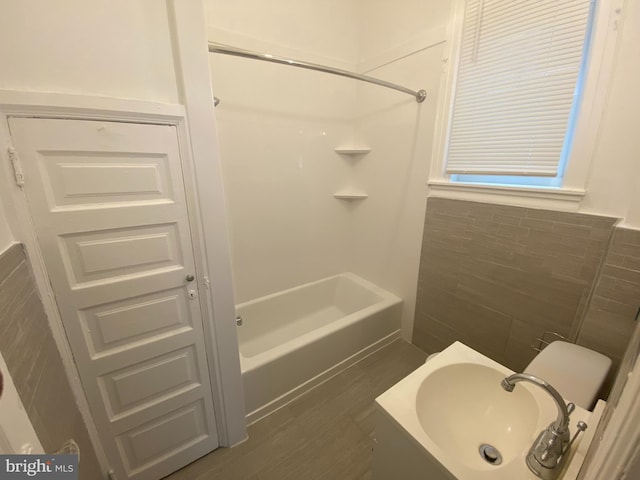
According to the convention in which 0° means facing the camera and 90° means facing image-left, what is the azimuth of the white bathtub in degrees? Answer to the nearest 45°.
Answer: approximately 315°

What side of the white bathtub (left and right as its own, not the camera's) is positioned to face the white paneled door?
right
